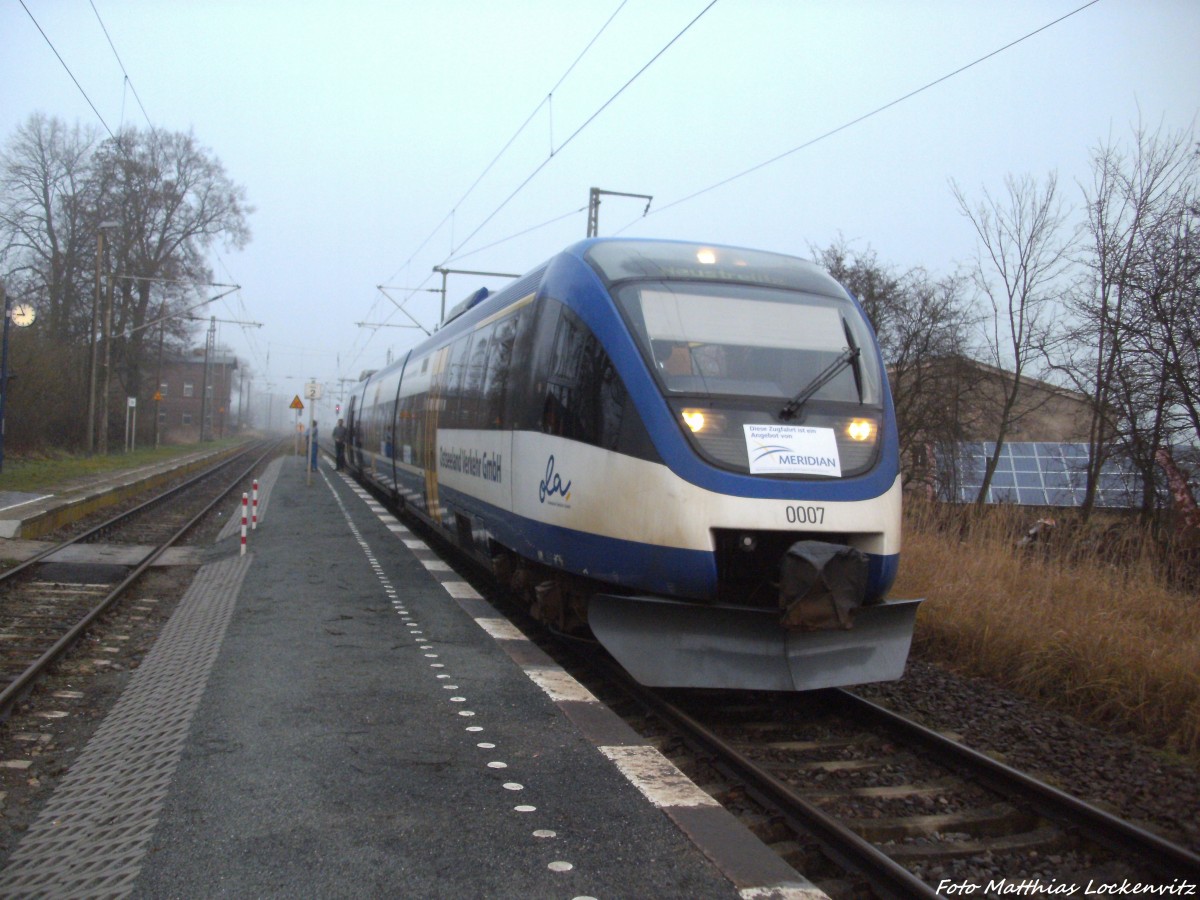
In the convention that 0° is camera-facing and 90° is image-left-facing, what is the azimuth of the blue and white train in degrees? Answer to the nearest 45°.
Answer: approximately 315°

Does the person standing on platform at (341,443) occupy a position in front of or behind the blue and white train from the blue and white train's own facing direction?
behind

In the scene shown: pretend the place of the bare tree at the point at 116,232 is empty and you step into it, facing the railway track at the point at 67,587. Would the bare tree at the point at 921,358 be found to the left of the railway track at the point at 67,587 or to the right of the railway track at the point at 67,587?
left

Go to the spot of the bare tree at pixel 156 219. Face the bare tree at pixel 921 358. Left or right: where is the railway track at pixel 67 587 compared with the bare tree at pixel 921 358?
right

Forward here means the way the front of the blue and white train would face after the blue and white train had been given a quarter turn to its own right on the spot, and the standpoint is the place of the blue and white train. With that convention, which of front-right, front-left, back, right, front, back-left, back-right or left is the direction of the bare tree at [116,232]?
right
